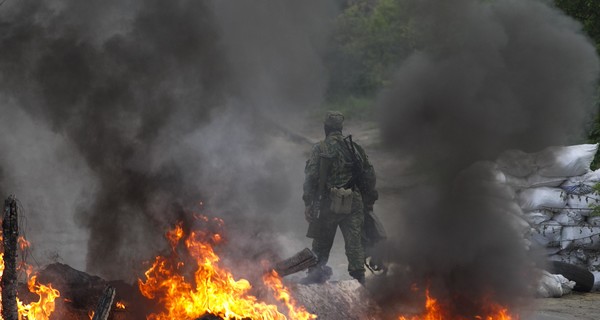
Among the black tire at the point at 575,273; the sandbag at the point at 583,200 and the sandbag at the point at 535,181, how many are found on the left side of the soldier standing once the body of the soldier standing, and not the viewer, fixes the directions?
0

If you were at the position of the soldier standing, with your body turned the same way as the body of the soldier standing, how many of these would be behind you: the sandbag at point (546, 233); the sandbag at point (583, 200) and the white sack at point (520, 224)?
0

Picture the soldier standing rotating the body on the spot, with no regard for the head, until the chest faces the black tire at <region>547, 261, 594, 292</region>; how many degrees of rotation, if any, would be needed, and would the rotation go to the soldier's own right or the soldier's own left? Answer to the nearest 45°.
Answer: approximately 45° to the soldier's own right

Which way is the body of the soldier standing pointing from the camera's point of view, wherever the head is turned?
away from the camera

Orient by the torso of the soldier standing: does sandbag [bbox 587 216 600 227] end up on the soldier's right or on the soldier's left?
on the soldier's right

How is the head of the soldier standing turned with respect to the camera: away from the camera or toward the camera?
away from the camera

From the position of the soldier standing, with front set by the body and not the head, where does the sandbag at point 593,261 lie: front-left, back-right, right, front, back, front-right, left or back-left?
front-right

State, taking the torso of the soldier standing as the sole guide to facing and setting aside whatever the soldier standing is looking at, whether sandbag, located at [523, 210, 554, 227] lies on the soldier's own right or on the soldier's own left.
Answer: on the soldier's own right

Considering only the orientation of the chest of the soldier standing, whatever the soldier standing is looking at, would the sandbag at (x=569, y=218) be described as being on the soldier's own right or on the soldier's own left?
on the soldier's own right

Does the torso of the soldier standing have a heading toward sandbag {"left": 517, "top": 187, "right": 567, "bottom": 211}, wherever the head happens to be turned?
no

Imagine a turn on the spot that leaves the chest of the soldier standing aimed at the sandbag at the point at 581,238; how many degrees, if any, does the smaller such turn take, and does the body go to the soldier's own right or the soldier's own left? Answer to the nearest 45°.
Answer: approximately 45° to the soldier's own right
